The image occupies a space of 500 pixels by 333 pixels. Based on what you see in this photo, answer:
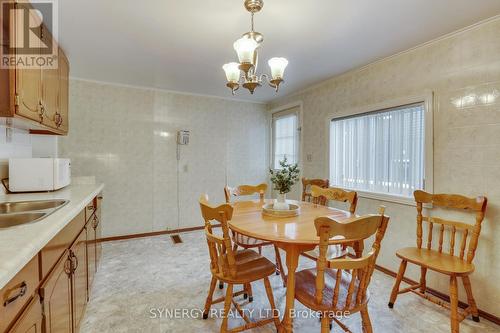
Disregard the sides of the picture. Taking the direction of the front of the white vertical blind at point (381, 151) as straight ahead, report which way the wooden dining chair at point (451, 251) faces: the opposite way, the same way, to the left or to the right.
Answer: the same way

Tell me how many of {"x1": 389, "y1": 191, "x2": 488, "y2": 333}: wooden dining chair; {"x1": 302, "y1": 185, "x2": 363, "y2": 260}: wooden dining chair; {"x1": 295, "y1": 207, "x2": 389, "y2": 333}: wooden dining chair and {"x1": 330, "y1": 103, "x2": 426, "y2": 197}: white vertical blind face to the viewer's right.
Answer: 0

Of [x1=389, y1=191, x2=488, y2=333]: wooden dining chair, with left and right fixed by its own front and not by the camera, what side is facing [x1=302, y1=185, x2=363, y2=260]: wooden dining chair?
right

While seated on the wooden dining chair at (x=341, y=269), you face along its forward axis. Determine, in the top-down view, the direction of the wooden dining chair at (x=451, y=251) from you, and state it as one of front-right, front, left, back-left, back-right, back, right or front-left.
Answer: right

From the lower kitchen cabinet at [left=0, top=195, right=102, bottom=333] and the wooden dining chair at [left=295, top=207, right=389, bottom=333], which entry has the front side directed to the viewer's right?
the lower kitchen cabinet

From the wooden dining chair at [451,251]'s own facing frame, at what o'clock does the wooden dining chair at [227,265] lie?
the wooden dining chair at [227,265] is roughly at 12 o'clock from the wooden dining chair at [451,251].

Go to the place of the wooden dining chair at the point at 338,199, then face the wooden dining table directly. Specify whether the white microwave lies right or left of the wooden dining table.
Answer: right

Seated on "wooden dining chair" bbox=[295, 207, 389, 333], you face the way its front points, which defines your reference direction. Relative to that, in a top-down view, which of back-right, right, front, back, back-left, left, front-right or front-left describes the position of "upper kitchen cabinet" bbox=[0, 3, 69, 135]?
front-left

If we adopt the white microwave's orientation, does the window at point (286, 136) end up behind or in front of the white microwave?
in front

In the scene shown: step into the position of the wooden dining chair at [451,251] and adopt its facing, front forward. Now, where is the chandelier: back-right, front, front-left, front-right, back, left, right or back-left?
front

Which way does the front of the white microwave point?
to the viewer's right

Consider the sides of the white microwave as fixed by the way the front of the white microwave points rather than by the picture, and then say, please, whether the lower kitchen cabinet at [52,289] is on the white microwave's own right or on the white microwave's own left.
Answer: on the white microwave's own right

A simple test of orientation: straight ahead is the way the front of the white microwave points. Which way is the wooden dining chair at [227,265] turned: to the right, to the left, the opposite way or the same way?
the same way

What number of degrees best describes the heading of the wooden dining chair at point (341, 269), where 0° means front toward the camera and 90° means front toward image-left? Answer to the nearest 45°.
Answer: approximately 135°

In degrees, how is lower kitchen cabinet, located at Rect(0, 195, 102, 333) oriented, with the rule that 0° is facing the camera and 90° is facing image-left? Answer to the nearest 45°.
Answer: approximately 270°

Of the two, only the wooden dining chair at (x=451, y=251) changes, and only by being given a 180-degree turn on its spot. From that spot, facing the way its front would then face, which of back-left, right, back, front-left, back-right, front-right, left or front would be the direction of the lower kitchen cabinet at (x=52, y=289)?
back

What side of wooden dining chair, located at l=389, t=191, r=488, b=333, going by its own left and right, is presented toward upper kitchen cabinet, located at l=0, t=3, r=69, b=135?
front

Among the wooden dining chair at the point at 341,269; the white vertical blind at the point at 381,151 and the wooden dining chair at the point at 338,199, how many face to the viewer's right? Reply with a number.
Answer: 0

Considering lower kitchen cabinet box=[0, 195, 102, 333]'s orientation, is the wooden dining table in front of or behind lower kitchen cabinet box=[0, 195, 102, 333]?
in front
